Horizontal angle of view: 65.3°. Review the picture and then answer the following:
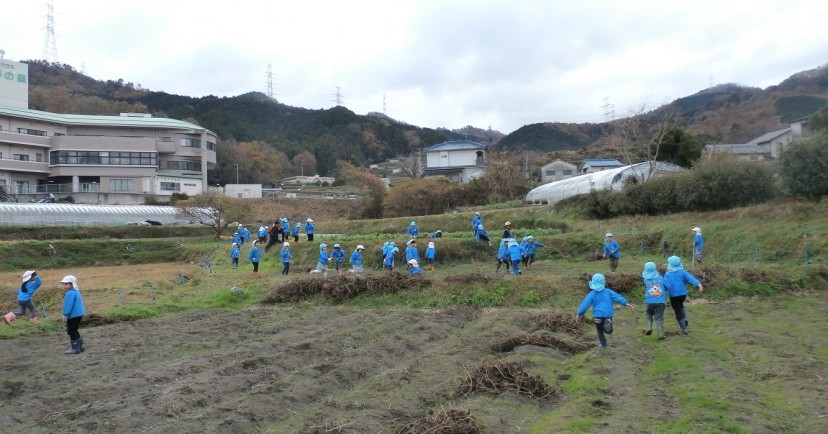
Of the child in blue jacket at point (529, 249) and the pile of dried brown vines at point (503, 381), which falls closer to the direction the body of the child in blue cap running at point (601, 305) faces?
the child in blue jacket

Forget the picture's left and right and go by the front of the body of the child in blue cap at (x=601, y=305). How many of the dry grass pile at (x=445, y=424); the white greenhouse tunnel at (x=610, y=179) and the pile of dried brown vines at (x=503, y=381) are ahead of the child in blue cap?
1

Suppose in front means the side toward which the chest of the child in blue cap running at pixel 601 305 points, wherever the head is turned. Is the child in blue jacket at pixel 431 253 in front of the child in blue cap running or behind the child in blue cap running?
in front

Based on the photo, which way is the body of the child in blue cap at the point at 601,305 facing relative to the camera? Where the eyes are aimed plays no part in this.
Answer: away from the camera

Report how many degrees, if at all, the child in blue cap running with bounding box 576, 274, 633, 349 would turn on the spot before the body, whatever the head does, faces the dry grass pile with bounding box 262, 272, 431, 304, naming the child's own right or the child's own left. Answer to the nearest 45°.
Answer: approximately 45° to the child's own left

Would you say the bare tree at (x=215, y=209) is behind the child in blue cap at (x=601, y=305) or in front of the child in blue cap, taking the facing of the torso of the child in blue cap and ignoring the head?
in front

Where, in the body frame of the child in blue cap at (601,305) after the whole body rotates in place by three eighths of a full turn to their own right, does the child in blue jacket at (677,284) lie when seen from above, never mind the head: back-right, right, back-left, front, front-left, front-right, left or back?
left

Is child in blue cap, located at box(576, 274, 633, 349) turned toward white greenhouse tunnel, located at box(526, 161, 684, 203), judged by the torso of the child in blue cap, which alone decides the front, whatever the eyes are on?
yes
